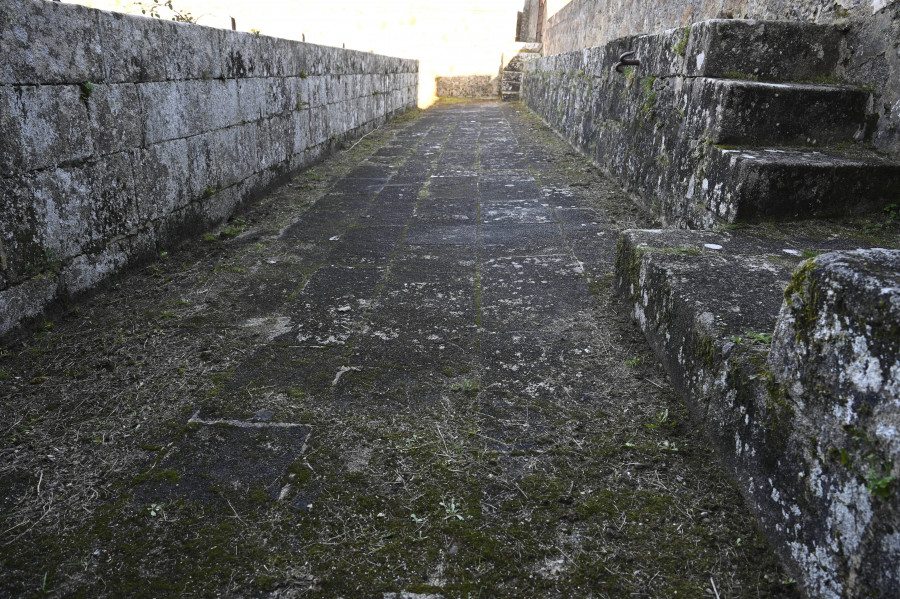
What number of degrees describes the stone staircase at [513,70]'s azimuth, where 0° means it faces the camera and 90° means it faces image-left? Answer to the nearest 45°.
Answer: approximately 0°

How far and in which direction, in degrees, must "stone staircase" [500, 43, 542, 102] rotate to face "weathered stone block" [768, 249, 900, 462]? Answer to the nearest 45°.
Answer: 0° — it already faces it

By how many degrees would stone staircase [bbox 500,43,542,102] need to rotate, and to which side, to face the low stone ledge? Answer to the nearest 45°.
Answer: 0° — it already faces it

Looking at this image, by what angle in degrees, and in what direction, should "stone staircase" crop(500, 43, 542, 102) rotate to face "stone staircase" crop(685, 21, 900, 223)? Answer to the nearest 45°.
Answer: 0° — it already faces it

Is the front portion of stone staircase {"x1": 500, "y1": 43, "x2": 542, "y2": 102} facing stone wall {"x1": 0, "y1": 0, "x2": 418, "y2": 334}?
yes
